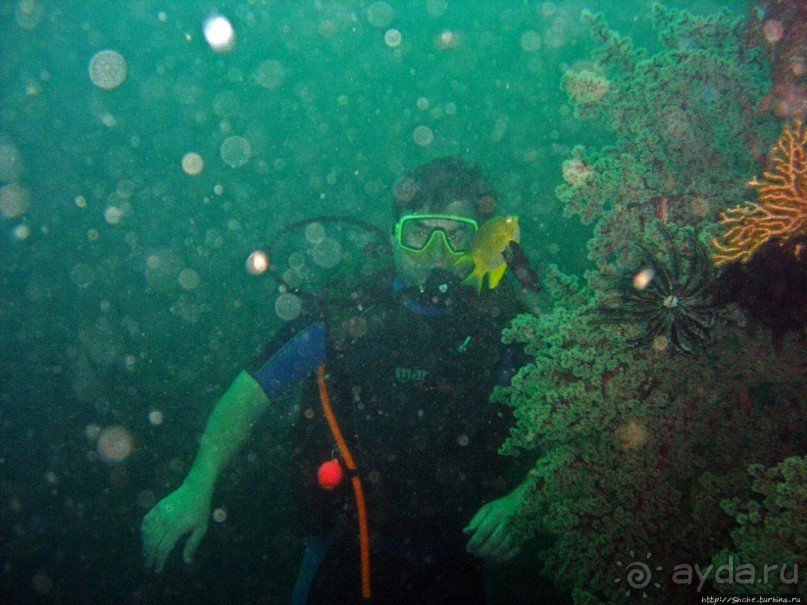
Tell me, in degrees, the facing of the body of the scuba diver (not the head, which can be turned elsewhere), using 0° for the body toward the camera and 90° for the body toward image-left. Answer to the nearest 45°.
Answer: approximately 0°

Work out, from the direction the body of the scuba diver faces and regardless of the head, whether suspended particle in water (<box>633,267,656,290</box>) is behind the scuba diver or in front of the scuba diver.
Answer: in front
